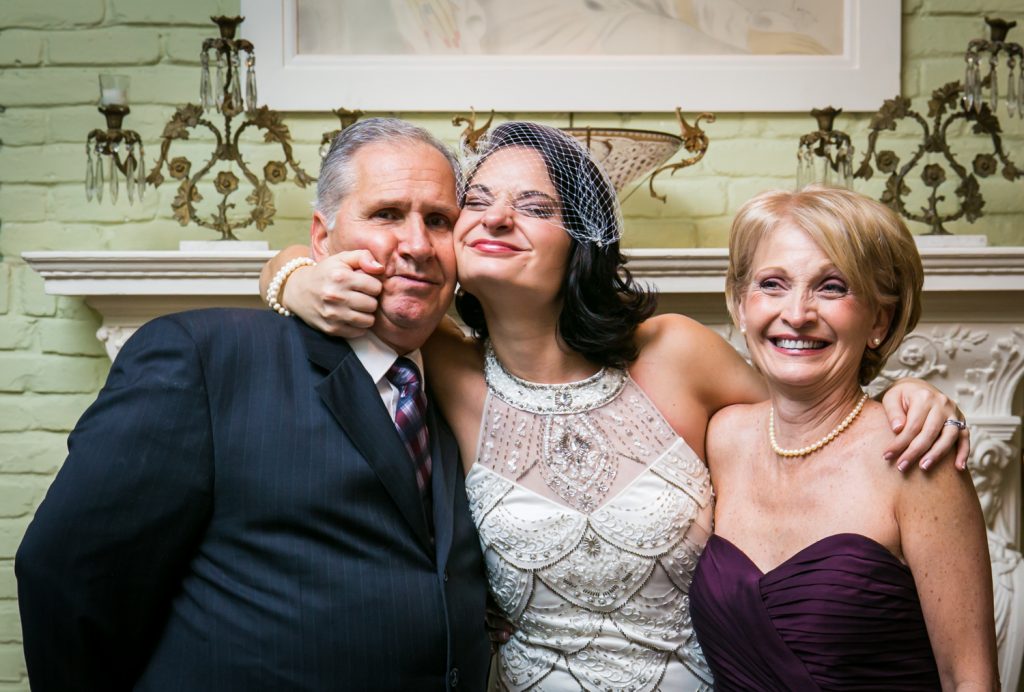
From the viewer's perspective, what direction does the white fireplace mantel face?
toward the camera

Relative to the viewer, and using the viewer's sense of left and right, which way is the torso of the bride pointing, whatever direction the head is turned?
facing the viewer

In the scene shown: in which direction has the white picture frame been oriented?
toward the camera

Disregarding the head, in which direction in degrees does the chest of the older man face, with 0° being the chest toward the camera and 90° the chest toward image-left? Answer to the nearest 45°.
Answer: approximately 315°

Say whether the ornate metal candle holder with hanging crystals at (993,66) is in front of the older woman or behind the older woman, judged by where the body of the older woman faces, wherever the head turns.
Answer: behind
